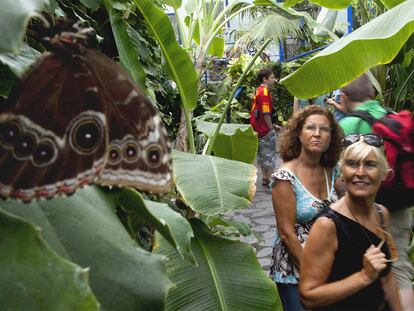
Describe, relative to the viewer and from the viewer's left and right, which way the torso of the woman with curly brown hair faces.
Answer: facing the viewer and to the right of the viewer

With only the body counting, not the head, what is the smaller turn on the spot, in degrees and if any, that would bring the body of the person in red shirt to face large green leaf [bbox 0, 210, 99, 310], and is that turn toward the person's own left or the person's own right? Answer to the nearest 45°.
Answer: approximately 90° to the person's own right

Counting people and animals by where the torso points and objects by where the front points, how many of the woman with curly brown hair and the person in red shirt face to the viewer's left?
0

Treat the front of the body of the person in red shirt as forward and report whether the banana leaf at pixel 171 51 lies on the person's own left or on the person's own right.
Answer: on the person's own right

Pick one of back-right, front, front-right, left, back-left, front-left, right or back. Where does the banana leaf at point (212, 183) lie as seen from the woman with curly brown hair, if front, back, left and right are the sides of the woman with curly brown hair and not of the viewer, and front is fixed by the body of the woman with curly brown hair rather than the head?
right

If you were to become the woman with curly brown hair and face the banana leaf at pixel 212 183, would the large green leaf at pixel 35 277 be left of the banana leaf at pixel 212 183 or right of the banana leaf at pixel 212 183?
left

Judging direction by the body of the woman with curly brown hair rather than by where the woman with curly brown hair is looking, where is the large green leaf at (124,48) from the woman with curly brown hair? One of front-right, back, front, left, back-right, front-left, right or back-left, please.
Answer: right
